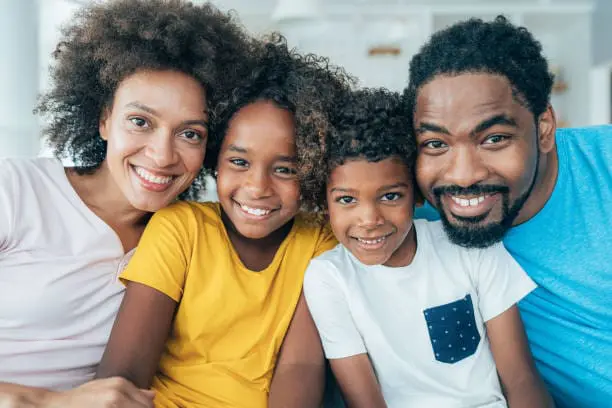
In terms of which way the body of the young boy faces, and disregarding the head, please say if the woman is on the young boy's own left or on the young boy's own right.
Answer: on the young boy's own right

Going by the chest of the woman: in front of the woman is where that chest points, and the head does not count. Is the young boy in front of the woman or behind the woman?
in front

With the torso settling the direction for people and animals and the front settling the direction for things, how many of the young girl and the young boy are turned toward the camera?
2
